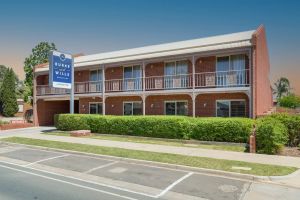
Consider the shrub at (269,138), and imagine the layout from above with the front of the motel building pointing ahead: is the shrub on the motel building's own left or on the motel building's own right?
on the motel building's own left

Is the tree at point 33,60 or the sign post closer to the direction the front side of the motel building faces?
the sign post

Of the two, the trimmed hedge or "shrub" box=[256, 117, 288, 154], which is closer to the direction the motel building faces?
the trimmed hedge

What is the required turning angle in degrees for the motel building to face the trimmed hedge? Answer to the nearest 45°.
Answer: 0° — it already faces it

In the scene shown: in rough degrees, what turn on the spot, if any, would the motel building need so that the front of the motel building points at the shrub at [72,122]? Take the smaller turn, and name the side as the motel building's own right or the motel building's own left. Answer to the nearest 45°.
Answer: approximately 45° to the motel building's own right

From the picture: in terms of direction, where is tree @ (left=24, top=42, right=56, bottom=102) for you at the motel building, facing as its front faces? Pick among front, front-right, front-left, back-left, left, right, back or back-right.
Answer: right

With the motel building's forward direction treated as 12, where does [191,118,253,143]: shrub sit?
The shrub is roughly at 10 o'clock from the motel building.

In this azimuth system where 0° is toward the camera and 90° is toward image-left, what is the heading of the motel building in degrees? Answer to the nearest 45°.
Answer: approximately 45°
